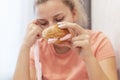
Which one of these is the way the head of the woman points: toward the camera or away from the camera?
toward the camera

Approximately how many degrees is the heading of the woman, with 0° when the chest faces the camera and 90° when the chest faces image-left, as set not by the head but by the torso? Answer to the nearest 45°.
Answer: approximately 45°
